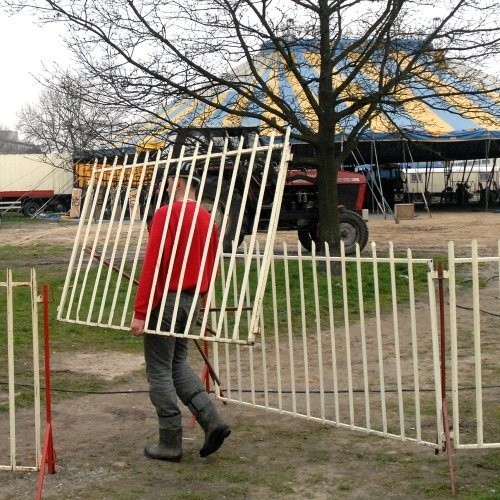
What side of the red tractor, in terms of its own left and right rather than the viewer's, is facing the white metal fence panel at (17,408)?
right

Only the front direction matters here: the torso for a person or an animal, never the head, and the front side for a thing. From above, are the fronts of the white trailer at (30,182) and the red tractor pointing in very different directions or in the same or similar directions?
very different directions

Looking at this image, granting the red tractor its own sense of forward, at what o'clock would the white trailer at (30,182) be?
The white trailer is roughly at 8 o'clock from the red tractor.

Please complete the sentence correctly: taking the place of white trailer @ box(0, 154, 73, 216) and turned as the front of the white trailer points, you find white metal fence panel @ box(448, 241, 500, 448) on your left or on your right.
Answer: on your left

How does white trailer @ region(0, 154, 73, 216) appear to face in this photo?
to the viewer's left

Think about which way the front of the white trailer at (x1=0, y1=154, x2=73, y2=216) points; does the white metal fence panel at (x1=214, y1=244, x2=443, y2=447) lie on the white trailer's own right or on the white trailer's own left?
on the white trailer's own left

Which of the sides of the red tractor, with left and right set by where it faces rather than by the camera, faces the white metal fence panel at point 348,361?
right

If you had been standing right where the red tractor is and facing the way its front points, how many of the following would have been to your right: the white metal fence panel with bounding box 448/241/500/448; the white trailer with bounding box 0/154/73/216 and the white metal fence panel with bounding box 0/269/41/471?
2

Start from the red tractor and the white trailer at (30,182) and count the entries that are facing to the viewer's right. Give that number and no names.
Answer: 1

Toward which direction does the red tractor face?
to the viewer's right

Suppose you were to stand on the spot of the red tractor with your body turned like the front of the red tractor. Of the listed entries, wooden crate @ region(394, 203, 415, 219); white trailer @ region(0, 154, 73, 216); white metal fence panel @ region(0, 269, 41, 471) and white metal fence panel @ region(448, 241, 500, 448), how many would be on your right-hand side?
2
